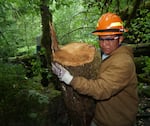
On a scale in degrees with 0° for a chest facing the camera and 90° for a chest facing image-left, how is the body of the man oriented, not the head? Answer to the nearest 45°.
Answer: approximately 90°

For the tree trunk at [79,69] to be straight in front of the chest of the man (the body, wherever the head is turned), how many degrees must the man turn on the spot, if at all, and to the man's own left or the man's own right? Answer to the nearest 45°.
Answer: approximately 45° to the man's own right
